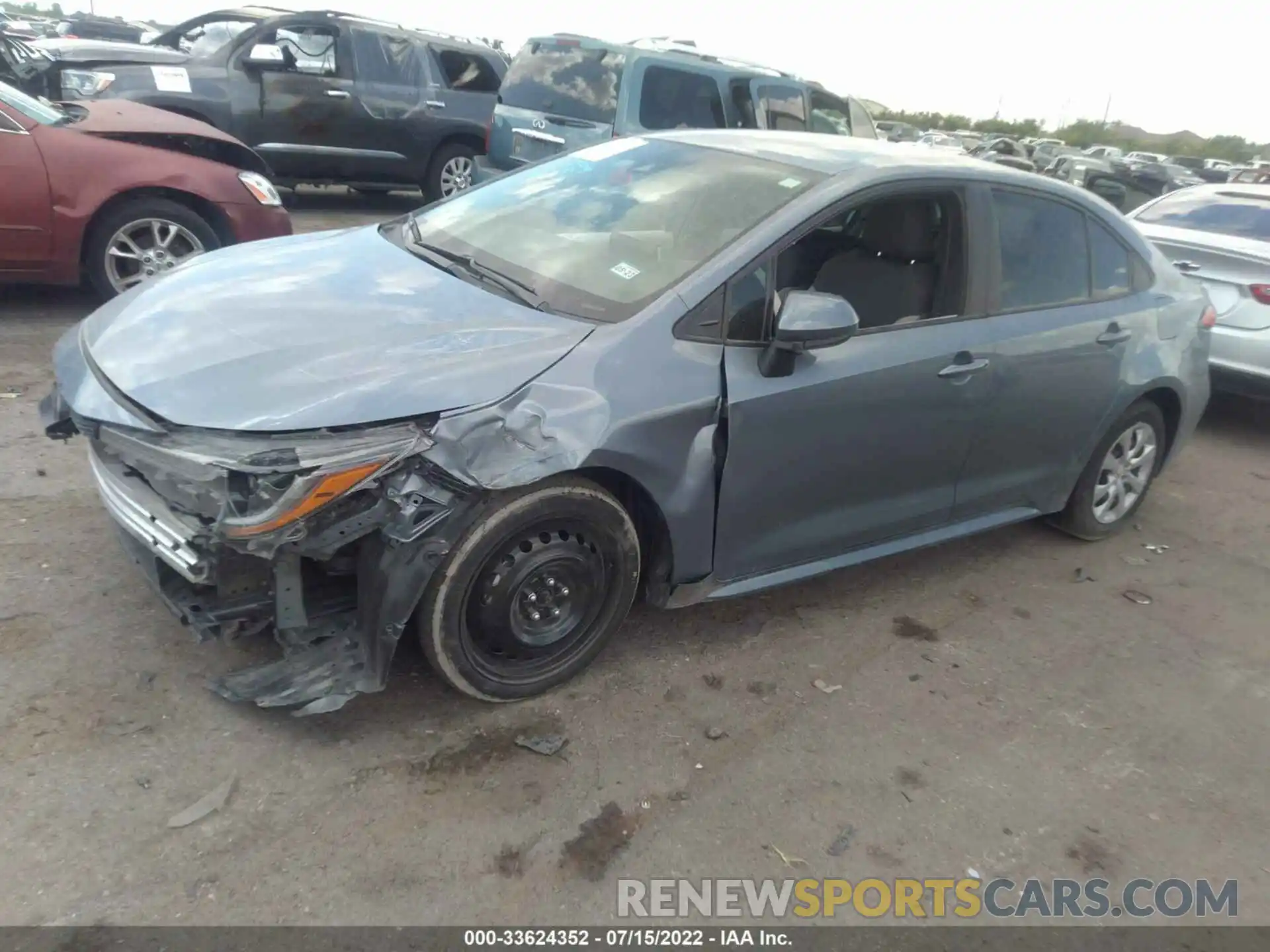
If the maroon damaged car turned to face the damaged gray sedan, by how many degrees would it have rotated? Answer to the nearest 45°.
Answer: approximately 90° to its right

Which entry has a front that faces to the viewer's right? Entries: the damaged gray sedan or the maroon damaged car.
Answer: the maroon damaged car

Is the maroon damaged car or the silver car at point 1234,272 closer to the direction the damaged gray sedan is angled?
the maroon damaged car

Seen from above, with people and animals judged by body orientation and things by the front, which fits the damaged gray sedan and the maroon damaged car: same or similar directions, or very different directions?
very different directions

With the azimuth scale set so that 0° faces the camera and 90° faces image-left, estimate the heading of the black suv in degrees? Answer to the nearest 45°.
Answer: approximately 45°

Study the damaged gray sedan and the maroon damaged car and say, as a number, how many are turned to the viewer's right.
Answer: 1

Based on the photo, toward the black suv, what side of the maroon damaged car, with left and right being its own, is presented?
left

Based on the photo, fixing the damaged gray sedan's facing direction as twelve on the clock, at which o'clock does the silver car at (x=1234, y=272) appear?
The silver car is roughly at 6 o'clock from the damaged gray sedan.

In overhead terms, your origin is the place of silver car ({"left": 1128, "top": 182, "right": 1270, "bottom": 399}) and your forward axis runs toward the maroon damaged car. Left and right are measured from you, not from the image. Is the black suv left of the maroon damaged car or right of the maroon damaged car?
right

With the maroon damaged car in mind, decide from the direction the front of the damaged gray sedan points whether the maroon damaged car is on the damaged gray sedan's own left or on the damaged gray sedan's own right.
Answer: on the damaged gray sedan's own right

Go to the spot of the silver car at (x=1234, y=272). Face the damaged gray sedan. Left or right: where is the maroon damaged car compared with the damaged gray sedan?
right

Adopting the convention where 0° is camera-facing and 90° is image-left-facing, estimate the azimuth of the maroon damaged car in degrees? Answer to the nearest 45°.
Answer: approximately 270°
